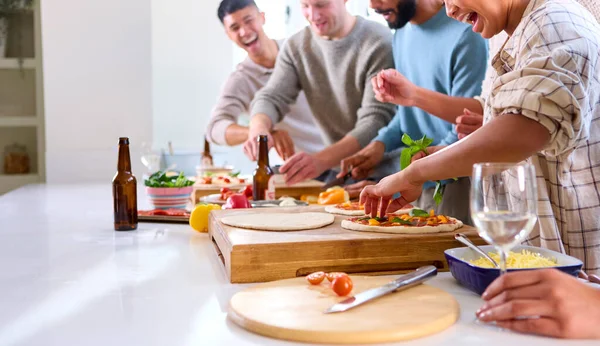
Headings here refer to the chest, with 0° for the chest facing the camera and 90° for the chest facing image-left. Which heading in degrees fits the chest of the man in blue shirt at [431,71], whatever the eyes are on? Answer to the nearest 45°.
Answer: approximately 45°

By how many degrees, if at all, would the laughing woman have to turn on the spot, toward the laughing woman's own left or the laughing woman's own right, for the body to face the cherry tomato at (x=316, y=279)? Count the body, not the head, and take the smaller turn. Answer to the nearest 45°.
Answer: approximately 45° to the laughing woman's own left

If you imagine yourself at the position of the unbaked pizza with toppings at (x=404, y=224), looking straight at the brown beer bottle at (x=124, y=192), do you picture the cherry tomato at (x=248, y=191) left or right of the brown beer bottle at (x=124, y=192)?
right

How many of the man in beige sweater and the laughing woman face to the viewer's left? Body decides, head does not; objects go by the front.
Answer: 1

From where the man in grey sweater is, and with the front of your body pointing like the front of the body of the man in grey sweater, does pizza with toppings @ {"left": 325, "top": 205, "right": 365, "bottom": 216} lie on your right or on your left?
on your left

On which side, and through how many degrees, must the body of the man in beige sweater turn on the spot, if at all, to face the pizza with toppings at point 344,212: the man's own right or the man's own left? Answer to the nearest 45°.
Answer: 0° — they already face it

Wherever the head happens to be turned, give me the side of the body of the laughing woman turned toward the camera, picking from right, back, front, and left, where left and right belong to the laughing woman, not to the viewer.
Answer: left

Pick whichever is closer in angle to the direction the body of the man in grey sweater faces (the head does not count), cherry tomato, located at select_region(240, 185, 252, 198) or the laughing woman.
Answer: the cherry tomato
